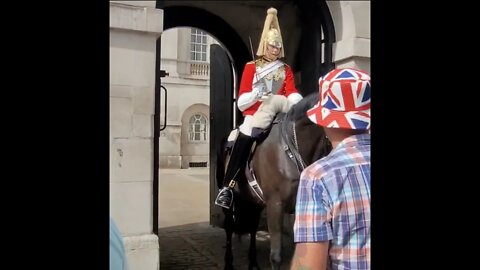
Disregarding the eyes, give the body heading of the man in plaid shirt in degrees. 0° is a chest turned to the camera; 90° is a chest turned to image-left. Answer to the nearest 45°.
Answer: approximately 180°

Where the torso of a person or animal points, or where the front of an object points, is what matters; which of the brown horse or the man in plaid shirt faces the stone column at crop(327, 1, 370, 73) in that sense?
the man in plaid shirt

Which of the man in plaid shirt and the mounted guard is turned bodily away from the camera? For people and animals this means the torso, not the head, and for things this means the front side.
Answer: the man in plaid shirt

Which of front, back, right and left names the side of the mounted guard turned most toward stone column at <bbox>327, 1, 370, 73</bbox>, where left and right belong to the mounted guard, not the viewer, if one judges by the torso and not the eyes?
left

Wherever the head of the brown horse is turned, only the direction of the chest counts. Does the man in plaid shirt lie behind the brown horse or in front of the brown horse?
in front

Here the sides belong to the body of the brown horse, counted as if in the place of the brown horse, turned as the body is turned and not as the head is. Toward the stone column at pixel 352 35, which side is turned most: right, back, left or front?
left

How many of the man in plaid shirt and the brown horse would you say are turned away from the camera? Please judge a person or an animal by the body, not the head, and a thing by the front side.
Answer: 1

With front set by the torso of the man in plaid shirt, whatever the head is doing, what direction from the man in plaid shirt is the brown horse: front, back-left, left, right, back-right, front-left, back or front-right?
front

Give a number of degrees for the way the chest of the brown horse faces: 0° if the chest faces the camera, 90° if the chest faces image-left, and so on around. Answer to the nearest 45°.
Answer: approximately 315°

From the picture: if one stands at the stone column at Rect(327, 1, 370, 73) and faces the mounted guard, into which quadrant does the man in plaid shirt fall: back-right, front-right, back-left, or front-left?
front-left

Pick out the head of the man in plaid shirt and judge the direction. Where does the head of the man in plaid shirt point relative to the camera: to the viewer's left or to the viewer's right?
to the viewer's left

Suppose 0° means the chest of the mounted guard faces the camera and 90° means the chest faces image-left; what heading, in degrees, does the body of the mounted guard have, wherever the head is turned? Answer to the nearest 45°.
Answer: approximately 315°

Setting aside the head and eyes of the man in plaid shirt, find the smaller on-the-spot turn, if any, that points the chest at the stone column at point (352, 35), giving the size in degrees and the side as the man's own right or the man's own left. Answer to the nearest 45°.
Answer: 0° — they already face it

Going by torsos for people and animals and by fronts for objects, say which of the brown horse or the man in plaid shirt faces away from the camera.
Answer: the man in plaid shirt

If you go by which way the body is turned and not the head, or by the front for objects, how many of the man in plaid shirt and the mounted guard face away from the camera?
1
